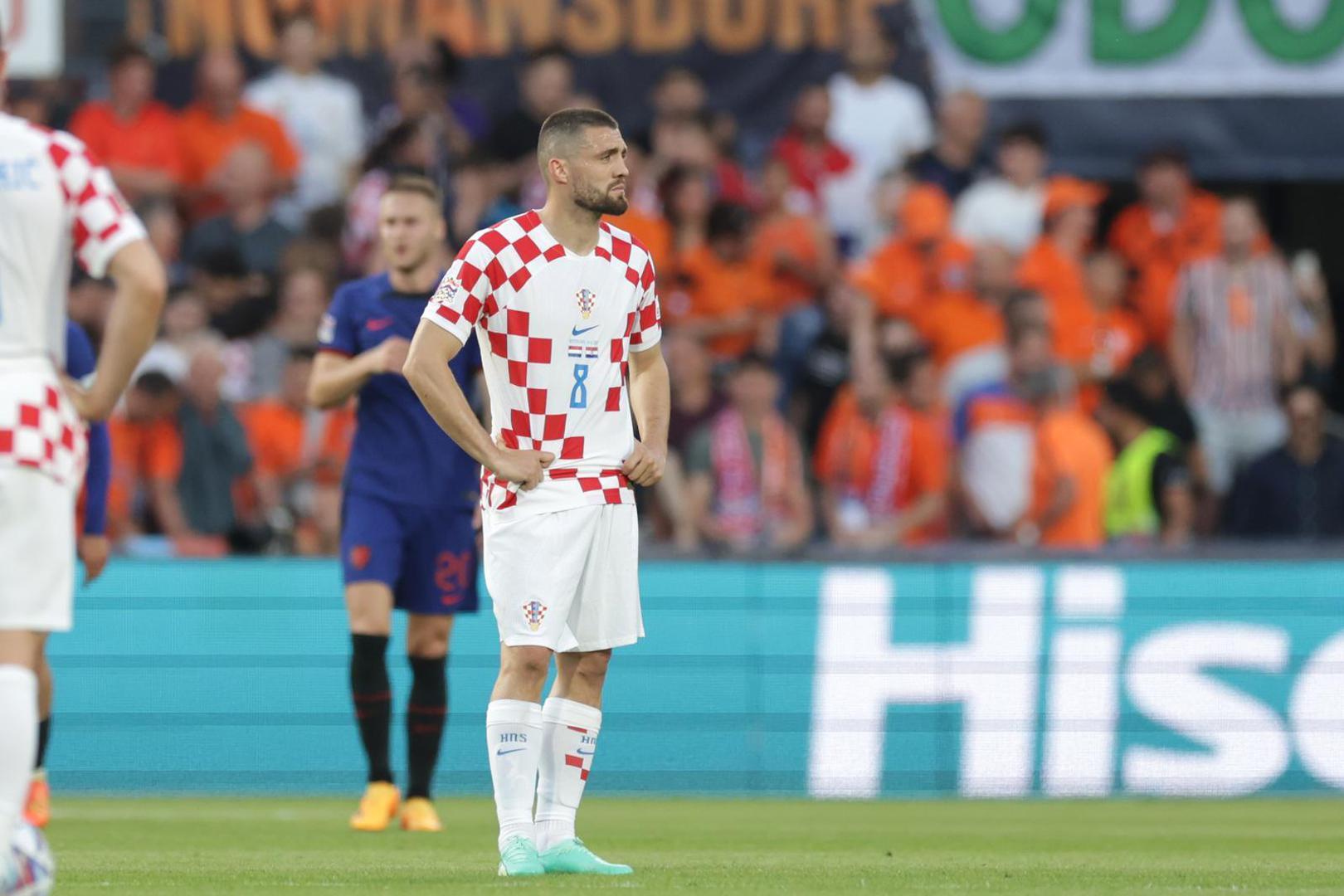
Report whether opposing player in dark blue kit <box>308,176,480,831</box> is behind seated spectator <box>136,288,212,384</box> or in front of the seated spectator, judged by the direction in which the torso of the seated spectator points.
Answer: in front

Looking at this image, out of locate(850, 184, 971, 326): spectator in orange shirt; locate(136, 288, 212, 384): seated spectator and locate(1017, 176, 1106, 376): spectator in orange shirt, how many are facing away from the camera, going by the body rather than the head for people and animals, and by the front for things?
0

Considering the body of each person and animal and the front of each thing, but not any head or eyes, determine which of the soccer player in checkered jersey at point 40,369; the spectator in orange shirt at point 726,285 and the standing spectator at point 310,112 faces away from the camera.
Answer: the soccer player in checkered jersey

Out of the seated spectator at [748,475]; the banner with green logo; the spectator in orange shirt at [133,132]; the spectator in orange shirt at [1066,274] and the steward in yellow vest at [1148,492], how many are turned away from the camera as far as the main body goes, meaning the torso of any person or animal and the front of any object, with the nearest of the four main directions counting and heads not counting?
0

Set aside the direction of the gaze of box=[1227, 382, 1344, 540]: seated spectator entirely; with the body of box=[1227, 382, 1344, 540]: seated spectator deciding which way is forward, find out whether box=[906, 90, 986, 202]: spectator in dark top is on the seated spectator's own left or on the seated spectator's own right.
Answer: on the seated spectator's own right

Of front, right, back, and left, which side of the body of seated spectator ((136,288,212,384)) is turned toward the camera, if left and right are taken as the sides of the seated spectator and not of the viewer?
front

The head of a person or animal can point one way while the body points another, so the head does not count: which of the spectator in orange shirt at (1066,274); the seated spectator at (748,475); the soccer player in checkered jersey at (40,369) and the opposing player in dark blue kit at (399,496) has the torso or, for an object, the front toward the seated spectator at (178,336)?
the soccer player in checkered jersey

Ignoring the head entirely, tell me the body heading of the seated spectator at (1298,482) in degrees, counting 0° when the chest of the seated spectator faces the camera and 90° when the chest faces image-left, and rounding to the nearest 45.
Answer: approximately 0°

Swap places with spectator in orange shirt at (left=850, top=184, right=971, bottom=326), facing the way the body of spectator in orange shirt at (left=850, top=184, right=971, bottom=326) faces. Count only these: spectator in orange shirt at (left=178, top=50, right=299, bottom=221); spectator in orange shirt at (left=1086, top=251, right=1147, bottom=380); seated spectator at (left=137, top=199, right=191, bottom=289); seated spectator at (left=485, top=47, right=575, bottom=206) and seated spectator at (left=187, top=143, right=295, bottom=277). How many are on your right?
4

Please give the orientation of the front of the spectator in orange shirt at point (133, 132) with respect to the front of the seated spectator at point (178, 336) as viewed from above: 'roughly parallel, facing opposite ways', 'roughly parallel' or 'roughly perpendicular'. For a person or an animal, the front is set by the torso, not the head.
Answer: roughly parallel

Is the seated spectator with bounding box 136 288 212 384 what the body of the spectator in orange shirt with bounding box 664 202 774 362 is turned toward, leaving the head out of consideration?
no

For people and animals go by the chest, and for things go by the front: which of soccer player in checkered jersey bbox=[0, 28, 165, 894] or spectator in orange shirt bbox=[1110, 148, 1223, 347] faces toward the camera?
the spectator in orange shirt

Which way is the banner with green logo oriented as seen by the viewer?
toward the camera

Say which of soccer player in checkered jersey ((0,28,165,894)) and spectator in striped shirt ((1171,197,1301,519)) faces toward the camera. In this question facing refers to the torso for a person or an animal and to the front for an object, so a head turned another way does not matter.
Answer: the spectator in striped shirt

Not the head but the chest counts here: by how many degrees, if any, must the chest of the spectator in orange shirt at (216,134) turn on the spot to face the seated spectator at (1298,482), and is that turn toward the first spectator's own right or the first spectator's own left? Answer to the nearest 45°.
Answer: approximately 45° to the first spectator's own left

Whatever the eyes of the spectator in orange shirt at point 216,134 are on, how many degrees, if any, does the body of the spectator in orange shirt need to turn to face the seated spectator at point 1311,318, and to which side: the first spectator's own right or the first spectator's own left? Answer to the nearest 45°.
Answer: approximately 90° to the first spectator's own left

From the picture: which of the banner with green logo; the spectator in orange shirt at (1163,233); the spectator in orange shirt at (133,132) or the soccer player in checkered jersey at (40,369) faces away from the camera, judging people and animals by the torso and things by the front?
the soccer player in checkered jersey

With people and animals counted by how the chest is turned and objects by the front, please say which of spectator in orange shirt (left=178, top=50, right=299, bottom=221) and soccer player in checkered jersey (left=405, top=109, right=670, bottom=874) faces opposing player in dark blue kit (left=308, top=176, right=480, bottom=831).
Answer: the spectator in orange shirt

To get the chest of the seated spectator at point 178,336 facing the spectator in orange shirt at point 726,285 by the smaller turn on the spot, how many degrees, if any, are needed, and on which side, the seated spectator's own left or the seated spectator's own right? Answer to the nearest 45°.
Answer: approximately 90° to the seated spectator's own left

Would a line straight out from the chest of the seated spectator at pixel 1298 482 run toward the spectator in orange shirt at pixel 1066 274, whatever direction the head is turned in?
no

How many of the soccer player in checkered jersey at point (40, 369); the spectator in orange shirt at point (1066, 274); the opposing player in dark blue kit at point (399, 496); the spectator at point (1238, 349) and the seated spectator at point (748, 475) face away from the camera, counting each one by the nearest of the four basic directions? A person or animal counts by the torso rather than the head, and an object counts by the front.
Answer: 1

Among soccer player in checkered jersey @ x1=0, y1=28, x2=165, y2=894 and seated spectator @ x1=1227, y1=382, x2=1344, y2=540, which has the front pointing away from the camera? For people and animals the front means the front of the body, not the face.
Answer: the soccer player in checkered jersey

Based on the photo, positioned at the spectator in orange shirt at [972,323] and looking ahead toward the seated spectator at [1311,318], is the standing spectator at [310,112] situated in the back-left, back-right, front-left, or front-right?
back-left
